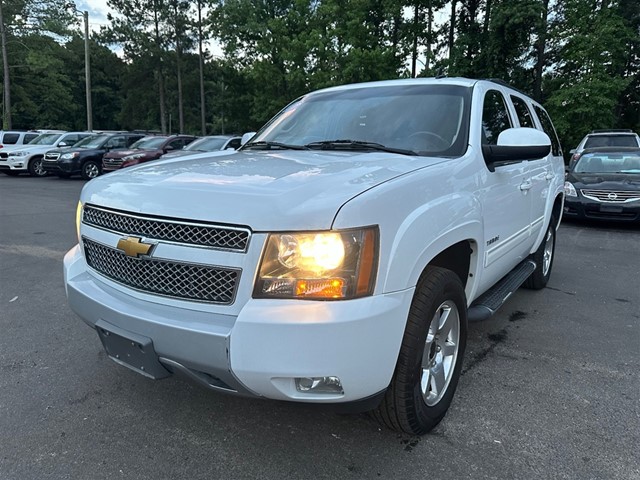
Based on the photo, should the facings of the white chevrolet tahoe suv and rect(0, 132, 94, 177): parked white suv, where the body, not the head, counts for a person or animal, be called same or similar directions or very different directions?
same or similar directions

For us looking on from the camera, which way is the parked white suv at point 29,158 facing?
facing the viewer and to the left of the viewer

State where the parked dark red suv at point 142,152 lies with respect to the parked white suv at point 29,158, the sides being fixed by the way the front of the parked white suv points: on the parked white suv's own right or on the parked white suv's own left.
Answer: on the parked white suv's own left

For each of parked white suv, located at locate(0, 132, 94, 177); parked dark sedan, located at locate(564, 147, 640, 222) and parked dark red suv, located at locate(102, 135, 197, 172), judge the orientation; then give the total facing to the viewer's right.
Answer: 0

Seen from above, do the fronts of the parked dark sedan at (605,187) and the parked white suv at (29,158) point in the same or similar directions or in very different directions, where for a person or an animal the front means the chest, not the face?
same or similar directions

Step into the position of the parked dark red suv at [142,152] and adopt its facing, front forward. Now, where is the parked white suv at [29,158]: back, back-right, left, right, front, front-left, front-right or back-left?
right

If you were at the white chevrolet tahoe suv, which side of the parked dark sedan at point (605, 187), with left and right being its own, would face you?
front

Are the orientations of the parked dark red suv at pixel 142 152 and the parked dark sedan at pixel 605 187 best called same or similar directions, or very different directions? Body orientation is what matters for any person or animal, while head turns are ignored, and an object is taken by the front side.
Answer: same or similar directions

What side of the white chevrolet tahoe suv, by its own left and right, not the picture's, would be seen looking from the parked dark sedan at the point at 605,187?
back

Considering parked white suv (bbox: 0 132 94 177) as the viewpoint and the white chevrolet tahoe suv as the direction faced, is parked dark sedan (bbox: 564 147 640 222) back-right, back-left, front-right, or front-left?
front-left

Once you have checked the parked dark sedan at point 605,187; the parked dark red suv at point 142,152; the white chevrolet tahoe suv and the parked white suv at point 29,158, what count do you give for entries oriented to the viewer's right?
0

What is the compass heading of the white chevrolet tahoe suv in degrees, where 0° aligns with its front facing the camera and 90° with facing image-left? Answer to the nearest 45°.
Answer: approximately 45°

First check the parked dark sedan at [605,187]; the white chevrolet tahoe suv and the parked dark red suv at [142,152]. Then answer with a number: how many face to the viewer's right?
0

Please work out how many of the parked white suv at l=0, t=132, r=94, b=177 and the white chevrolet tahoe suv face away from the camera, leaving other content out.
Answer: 0

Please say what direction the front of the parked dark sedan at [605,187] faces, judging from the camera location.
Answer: facing the viewer
